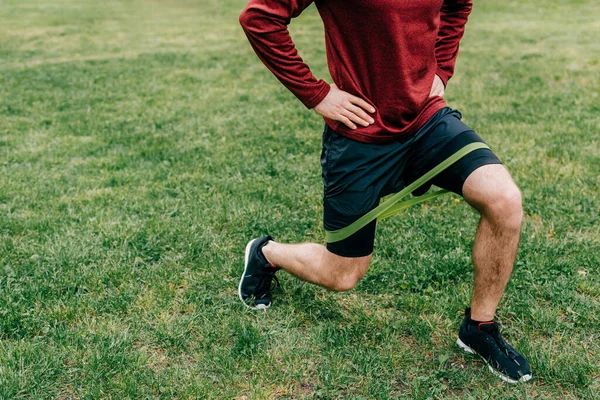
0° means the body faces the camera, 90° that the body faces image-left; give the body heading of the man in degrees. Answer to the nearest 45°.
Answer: approximately 315°
